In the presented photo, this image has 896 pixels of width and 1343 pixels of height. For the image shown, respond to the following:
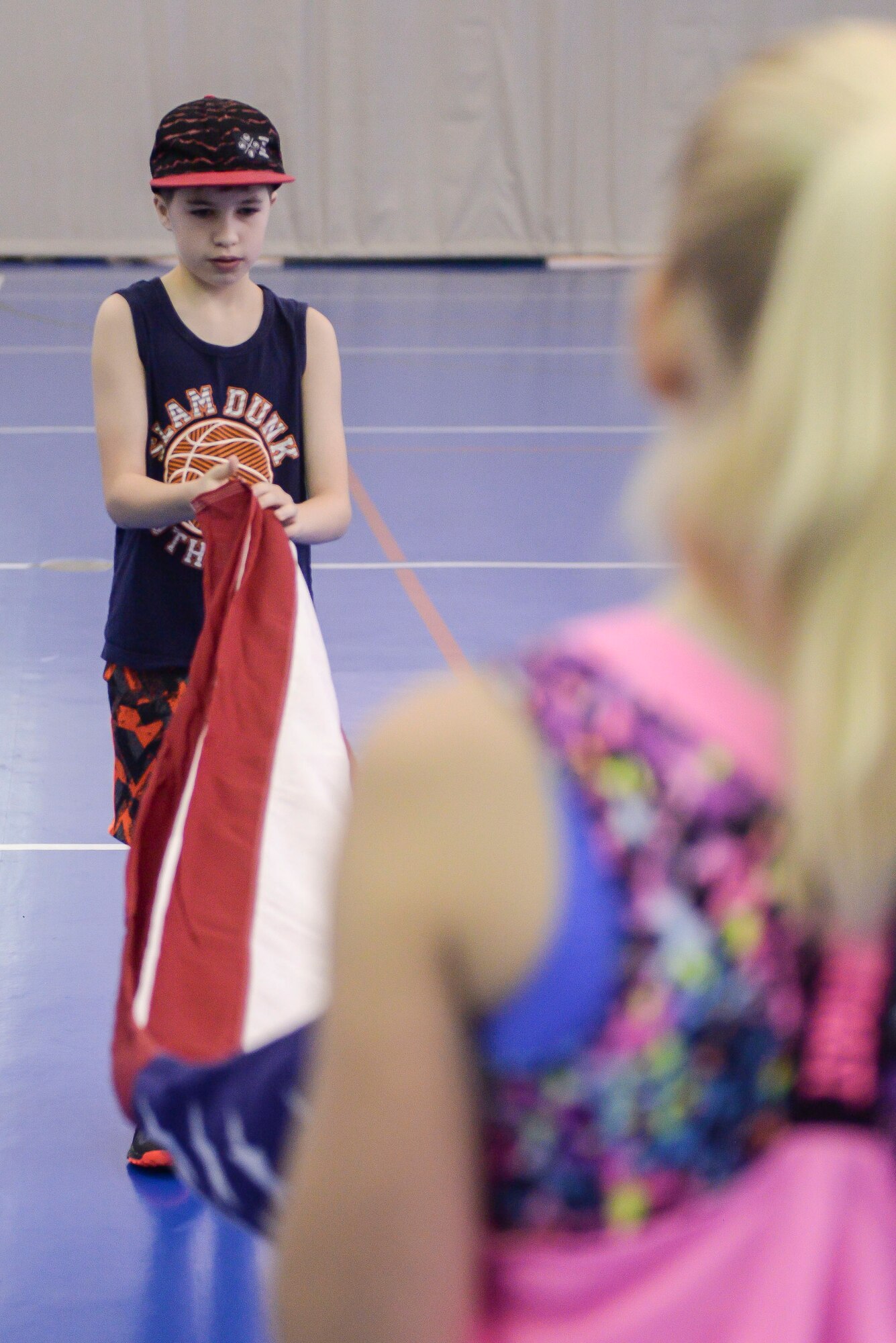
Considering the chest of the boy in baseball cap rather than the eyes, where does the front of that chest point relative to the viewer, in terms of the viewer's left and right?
facing the viewer

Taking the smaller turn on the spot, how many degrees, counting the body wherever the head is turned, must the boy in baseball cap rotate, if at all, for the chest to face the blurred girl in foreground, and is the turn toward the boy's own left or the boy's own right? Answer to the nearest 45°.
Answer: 0° — they already face them

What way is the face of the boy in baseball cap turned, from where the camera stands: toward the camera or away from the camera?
toward the camera

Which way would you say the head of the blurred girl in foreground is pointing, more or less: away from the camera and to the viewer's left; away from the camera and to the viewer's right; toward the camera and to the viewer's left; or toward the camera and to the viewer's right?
away from the camera and to the viewer's left
